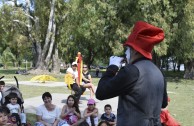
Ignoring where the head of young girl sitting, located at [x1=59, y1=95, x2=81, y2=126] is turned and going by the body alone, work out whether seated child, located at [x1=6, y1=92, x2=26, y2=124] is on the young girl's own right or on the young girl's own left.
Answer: on the young girl's own right

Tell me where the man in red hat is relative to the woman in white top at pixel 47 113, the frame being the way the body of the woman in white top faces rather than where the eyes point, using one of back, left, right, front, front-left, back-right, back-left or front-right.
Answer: front

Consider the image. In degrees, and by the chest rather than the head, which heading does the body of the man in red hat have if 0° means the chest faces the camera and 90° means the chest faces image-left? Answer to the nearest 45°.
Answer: approximately 135°

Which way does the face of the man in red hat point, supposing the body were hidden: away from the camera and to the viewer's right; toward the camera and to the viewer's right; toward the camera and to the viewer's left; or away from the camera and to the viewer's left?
away from the camera and to the viewer's left

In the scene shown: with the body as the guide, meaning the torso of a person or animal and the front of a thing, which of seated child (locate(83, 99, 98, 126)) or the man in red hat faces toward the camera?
the seated child

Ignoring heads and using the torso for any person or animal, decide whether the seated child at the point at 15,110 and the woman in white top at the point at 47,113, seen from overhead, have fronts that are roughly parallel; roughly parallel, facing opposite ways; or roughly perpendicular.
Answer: roughly parallel

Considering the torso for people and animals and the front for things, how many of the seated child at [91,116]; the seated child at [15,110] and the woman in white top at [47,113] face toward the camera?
3

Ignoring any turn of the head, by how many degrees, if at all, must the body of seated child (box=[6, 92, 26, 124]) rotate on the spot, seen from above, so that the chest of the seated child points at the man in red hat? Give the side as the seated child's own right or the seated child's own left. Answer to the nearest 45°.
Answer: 0° — they already face them

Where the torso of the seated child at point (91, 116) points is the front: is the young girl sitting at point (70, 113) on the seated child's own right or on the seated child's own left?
on the seated child's own right

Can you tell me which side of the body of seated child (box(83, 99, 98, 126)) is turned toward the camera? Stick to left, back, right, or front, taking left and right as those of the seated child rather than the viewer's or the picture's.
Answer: front

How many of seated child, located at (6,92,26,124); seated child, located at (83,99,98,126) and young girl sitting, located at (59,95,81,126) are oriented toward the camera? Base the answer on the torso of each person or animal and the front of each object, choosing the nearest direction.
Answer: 3

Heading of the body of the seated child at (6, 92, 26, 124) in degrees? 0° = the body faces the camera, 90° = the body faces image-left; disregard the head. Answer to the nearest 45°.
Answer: approximately 0°
